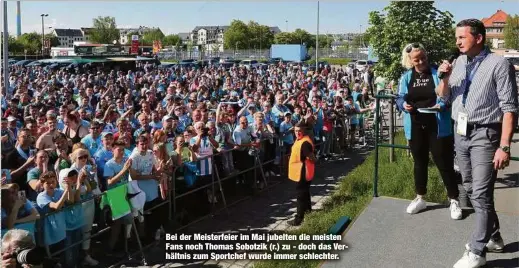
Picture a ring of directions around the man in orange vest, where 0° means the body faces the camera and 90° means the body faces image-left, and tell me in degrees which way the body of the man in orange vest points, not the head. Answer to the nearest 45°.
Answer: approximately 45°

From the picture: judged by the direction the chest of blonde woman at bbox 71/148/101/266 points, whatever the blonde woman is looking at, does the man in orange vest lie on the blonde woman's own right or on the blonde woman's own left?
on the blonde woman's own left

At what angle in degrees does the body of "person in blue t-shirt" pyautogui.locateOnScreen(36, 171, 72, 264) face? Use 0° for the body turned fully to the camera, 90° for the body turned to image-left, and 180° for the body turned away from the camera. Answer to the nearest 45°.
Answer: approximately 315°

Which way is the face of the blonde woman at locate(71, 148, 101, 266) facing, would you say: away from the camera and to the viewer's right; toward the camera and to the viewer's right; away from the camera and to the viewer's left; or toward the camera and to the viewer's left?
toward the camera and to the viewer's right

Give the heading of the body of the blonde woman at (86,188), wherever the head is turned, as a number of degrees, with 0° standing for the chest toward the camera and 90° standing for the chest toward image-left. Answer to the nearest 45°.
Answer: approximately 315°
